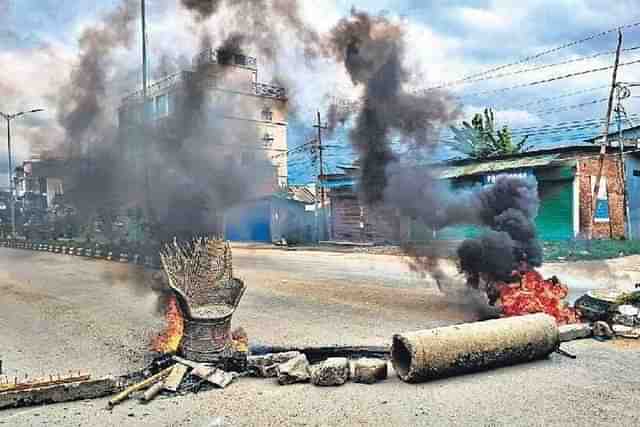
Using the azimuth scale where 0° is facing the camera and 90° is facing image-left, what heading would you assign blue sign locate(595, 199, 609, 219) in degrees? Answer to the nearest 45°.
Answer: approximately 0°

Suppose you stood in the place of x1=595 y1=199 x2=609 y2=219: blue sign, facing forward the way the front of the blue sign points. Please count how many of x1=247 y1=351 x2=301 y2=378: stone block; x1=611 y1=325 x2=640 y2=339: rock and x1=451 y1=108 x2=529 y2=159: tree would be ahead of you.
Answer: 2

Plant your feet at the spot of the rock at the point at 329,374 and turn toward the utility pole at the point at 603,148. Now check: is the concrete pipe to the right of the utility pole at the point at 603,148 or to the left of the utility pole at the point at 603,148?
right
